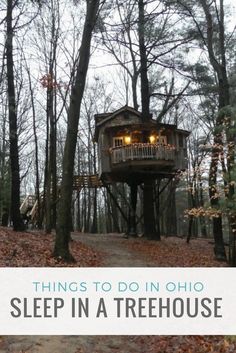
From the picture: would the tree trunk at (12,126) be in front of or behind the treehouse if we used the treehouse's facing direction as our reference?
in front

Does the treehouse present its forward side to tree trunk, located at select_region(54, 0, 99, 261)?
yes

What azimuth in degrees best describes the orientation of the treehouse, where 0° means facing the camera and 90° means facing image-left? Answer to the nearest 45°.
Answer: approximately 0°

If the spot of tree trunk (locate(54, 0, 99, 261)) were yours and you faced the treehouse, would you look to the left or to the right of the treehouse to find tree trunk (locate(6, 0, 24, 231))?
left
